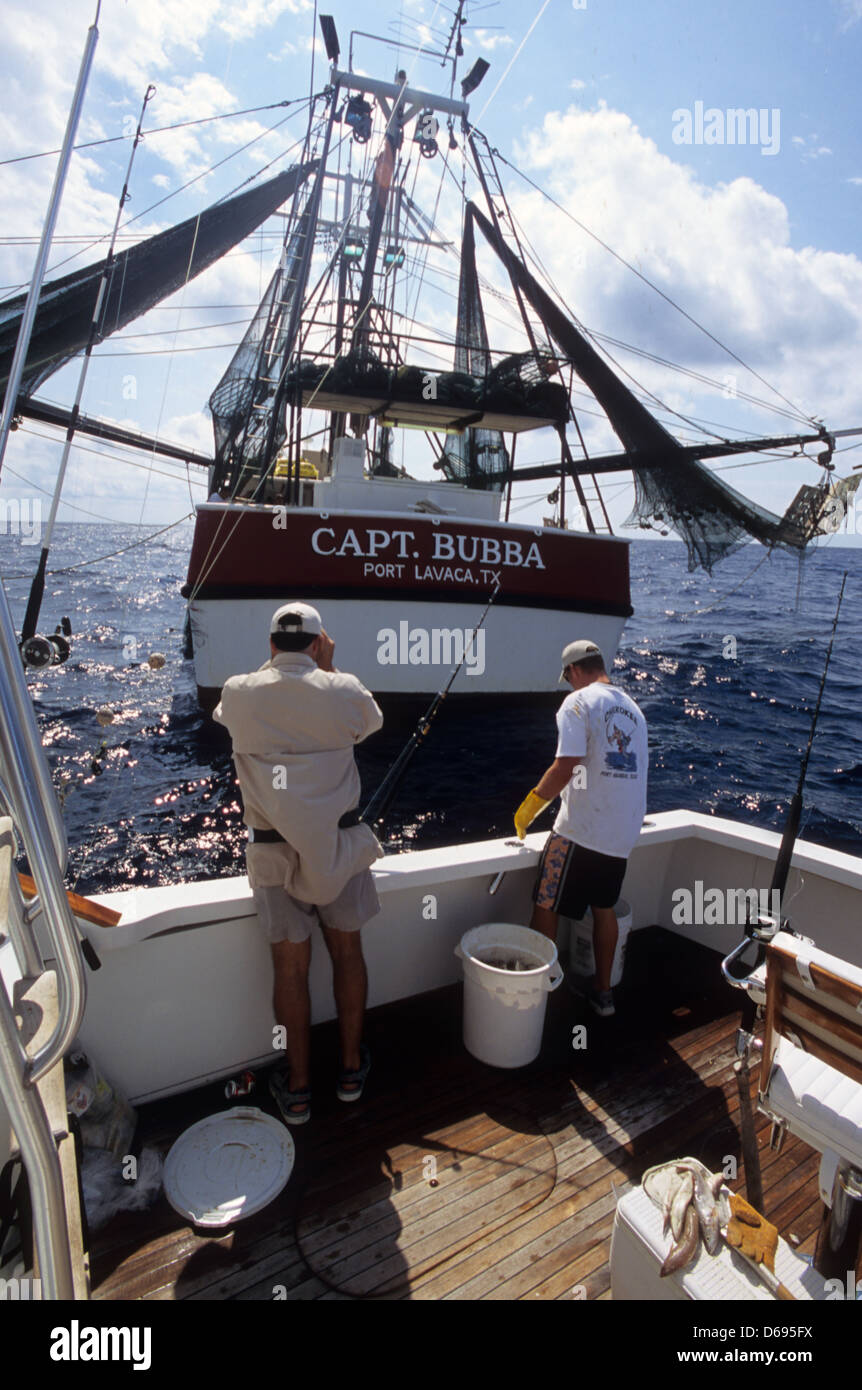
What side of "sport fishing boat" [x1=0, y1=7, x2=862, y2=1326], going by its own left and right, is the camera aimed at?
front

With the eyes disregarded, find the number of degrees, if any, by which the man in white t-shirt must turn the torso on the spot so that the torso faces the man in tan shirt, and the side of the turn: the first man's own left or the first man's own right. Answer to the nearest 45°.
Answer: approximately 90° to the first man's own left

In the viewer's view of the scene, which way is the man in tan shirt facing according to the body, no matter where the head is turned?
away from the camera

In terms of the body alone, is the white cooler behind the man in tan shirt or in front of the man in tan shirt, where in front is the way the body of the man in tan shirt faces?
behind

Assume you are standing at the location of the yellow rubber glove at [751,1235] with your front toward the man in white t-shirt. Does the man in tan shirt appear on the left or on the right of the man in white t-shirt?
left

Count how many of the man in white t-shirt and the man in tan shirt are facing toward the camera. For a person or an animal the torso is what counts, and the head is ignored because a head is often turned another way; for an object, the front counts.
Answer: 0

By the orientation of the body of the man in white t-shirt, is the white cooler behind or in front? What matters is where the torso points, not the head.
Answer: behind

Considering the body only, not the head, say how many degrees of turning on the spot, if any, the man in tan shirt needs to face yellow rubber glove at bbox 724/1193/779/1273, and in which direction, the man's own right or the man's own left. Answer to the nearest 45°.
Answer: approximately 135° to the man's own right

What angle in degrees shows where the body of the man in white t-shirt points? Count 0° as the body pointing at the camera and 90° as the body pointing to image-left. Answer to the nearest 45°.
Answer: approximately 135°

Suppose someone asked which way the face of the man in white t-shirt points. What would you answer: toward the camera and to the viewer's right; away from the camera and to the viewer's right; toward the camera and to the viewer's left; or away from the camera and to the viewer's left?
away from the camera and to the viewer's left

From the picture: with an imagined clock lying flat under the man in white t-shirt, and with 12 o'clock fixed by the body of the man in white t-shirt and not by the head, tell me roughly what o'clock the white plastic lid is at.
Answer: The white plastic lid is roughly at 9 o'clock from the man in white t-shirt.

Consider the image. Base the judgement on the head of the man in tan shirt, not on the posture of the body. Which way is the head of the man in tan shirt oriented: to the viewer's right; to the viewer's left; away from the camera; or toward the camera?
away from the camera
